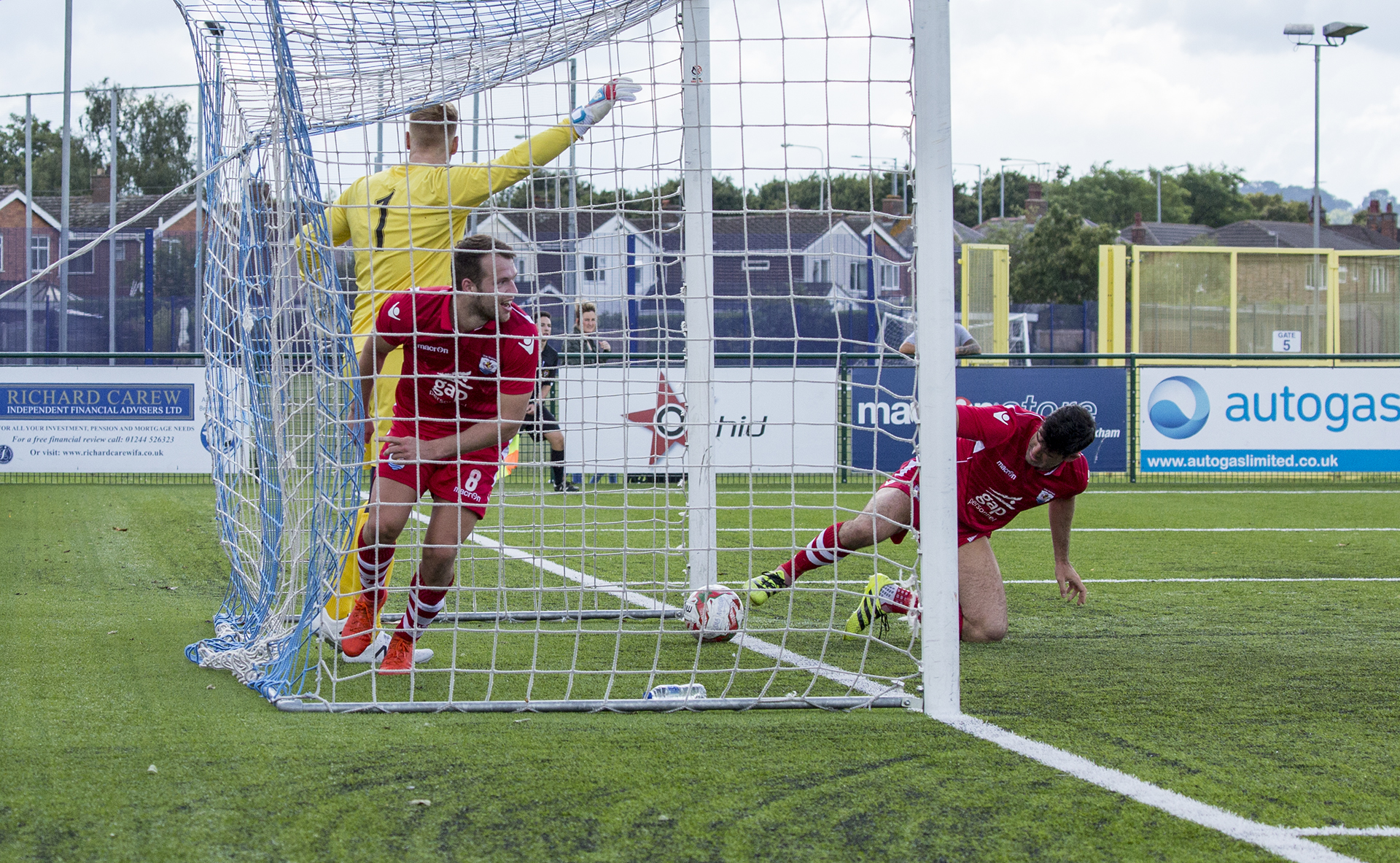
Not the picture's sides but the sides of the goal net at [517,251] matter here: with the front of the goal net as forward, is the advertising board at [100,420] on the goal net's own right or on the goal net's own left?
on the goal net's own left

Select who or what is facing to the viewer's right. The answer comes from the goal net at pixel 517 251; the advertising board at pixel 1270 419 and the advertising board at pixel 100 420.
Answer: the goal net

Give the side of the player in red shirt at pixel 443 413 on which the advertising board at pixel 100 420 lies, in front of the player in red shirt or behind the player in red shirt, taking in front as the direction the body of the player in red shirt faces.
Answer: behind

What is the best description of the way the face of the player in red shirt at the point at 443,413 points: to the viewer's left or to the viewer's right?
to the viewer's right

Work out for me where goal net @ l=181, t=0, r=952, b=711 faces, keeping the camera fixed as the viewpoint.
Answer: facing to the right of the viewer

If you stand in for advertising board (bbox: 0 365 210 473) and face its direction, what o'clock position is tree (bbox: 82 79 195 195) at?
The tree is roughly at 6 o'clock from the advertising board.
